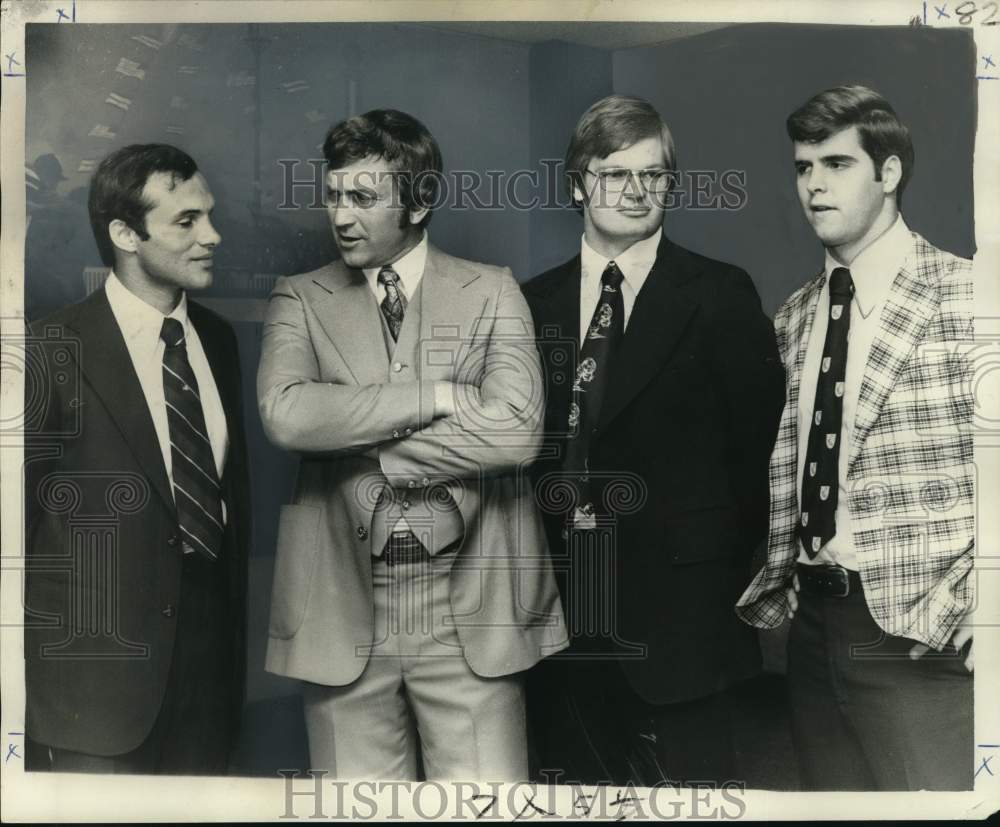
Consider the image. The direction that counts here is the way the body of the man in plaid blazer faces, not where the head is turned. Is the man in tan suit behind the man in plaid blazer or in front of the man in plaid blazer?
in front

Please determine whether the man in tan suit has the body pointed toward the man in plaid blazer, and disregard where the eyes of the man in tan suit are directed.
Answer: no

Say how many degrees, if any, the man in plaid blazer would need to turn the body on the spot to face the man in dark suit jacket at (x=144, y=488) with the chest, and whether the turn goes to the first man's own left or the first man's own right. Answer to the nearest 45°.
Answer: approximately 45° to the first man's own right

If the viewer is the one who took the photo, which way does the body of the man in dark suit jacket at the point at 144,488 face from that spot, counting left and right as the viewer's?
facing the viewer and to the right of the viewer

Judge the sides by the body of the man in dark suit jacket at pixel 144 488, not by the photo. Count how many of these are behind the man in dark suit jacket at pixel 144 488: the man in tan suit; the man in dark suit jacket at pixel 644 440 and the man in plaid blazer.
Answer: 0

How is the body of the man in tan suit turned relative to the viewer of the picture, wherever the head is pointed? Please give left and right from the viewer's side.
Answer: facing the viewer

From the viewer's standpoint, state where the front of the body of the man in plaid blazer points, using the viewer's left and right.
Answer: facing the viewer and to the left of the viewer

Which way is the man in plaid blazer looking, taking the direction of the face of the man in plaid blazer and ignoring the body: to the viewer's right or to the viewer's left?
to the viewer's left

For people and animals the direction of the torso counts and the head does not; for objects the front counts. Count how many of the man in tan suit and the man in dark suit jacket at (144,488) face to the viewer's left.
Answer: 0

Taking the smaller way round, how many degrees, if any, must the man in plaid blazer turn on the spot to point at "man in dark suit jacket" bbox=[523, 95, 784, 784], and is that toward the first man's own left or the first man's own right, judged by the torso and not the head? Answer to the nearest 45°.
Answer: approximately 45° to the first man's own right

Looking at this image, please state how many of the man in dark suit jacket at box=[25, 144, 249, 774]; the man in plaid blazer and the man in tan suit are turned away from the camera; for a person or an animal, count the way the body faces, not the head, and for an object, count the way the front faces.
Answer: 0

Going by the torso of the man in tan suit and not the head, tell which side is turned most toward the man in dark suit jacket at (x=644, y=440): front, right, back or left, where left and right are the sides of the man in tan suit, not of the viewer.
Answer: left

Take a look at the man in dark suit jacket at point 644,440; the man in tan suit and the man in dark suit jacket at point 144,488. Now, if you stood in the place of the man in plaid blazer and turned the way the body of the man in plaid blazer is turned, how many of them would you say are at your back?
0

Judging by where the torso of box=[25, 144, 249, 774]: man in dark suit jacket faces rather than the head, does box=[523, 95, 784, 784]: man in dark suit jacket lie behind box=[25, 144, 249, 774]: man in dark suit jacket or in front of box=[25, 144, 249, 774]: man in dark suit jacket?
in front

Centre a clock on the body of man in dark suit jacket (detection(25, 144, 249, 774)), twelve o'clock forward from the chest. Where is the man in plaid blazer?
The man in plaid blazer is roughly at 11 o'clock from the man in dark suit jacket.

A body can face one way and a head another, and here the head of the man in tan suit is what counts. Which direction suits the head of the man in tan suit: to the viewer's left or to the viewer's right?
to the viewer's left

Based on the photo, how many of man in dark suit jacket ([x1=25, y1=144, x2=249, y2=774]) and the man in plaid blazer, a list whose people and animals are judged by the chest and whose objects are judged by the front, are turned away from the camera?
0
